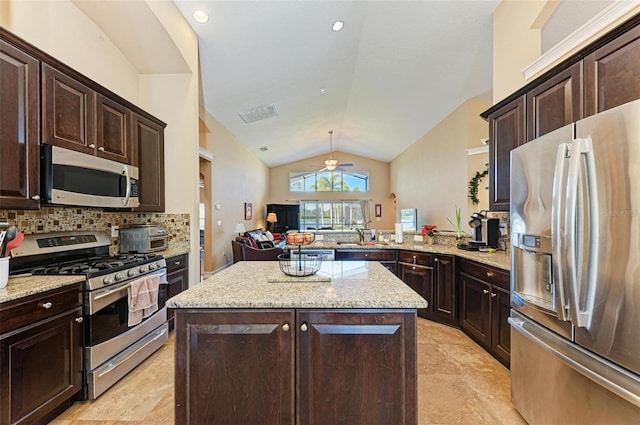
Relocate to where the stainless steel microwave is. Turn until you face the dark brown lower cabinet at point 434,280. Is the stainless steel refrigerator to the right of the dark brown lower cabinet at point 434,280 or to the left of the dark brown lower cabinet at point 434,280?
right

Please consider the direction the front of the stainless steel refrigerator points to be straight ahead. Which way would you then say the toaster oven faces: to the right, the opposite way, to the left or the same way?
the opposite way

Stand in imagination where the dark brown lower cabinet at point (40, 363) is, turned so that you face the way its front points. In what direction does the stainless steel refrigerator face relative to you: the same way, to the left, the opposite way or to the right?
the opposite way

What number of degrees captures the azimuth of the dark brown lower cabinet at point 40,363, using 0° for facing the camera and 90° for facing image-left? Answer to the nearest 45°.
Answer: approximately 315°

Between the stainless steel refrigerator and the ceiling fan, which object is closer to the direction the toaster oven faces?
the stainless steel refrigerator

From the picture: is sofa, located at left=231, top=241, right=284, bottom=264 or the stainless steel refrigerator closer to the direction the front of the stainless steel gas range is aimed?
the stainless steel refrigerator
